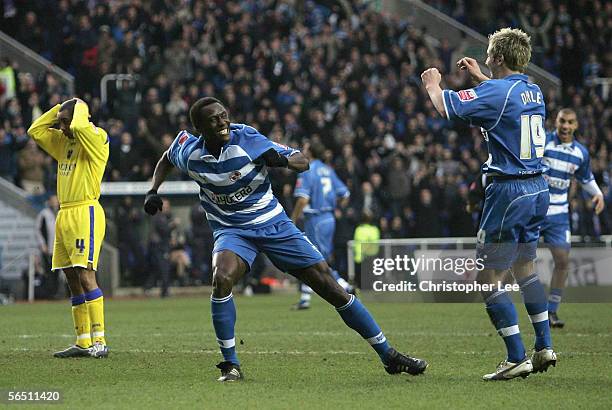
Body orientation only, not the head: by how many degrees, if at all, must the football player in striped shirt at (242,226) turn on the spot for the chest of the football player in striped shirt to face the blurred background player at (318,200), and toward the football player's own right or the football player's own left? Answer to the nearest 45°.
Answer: approximately 180°

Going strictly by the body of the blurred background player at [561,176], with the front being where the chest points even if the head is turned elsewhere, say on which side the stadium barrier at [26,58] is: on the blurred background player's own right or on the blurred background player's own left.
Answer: on the blurred background player's own right

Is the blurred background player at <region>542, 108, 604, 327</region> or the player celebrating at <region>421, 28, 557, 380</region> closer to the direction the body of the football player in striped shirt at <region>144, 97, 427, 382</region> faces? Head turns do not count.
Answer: the player celebrating

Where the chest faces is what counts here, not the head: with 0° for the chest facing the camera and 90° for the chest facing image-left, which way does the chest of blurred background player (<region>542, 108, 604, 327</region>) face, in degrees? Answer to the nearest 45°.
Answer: approximately 0°

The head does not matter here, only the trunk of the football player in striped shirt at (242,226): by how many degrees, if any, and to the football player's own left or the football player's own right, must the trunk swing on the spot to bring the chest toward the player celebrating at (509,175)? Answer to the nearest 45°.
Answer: approximately 90° to the football player's own left

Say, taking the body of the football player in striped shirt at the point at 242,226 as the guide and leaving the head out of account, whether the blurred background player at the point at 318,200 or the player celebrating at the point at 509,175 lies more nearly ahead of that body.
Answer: the player celebrating

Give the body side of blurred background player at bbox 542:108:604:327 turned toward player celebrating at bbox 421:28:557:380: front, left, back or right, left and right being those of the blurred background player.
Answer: front

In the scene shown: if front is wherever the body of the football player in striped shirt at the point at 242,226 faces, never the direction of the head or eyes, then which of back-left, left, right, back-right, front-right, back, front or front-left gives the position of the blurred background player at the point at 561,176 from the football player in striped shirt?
back-left

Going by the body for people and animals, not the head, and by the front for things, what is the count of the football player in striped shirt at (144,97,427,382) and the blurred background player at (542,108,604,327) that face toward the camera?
2

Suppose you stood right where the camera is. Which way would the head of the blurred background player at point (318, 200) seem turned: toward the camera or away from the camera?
away from the camera

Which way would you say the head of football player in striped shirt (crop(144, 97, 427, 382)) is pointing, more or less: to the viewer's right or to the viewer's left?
to the viewer's right

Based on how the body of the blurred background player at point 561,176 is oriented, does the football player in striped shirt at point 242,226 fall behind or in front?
in front
